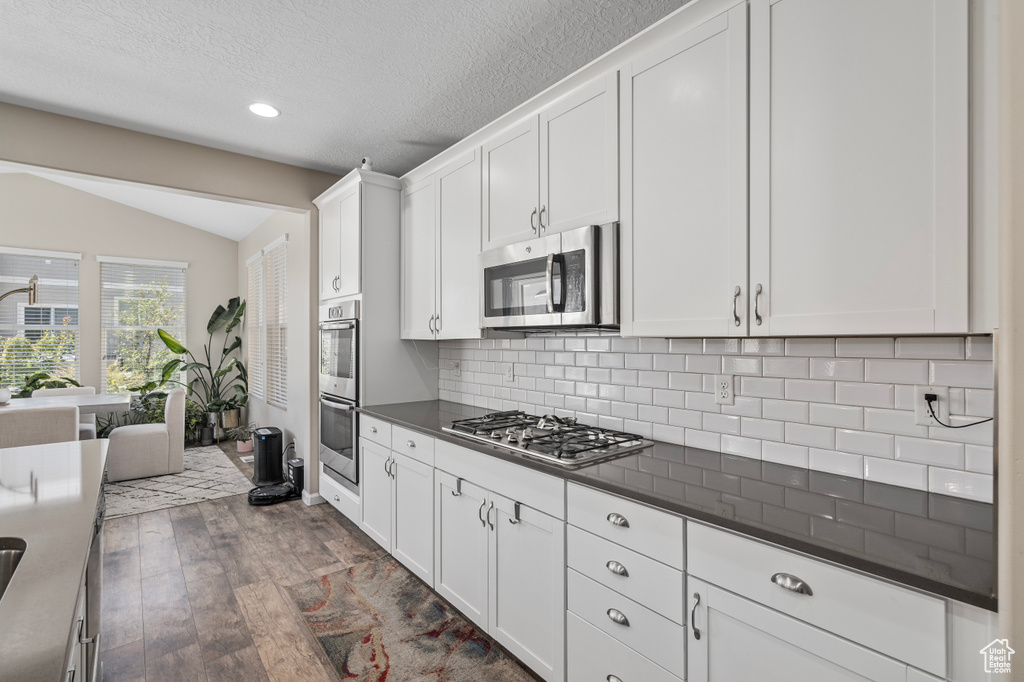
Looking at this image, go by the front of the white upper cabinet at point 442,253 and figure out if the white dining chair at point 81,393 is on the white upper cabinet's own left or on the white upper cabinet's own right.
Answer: on the white upper cabinet's own right

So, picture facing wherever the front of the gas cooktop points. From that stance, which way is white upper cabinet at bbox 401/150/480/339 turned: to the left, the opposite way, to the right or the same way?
the same way

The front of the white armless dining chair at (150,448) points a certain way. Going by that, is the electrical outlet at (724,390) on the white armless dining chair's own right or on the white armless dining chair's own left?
on the white armless dining chair's own left

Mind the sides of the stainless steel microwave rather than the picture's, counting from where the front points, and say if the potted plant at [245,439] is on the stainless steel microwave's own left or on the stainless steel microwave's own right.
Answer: on the stainless steel microwave's own right

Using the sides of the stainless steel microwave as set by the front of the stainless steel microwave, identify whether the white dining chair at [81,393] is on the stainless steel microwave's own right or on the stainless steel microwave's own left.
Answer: on the stainless steel microwave's own right

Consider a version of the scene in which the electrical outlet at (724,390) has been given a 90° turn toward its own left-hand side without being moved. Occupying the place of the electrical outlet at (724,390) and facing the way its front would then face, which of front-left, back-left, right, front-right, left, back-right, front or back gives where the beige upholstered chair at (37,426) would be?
back-right

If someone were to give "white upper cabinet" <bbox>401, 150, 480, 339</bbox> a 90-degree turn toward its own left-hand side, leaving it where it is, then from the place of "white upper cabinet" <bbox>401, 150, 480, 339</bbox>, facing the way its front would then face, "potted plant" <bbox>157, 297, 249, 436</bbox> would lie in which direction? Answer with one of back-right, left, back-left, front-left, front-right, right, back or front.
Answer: back

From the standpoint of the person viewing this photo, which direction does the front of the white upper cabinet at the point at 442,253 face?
facing the viewer and to the left of the viewer

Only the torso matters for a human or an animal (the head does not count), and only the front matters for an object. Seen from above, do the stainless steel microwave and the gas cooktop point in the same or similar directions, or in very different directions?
same or similar directions

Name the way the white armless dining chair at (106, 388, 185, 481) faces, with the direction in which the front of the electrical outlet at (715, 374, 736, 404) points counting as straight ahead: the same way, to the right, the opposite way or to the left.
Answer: the same way

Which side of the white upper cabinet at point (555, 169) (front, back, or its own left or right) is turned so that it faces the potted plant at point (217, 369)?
right

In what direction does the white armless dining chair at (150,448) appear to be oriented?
to the viewer's left

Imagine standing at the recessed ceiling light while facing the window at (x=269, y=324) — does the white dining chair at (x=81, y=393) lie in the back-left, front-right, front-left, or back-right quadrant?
front-left

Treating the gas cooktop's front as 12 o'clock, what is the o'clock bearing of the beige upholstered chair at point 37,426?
The beige upholstered chair is roughly at 2 o'clock from the gas cooktop.

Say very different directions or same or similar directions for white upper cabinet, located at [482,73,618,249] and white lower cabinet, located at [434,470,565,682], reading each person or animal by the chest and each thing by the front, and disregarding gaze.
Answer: same or similar directions

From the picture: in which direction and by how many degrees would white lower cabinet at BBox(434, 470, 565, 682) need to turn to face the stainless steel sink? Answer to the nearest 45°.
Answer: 0° — it already faces it

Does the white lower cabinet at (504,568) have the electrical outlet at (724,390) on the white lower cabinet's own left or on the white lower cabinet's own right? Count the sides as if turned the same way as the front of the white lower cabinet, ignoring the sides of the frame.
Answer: on the white lower cabinet's own left

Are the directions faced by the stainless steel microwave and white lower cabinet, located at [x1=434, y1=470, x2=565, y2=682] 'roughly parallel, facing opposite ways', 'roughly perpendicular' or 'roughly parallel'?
roughly parallel

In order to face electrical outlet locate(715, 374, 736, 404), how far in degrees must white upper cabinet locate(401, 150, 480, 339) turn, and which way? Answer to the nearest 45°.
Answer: approximately 90° to its left
